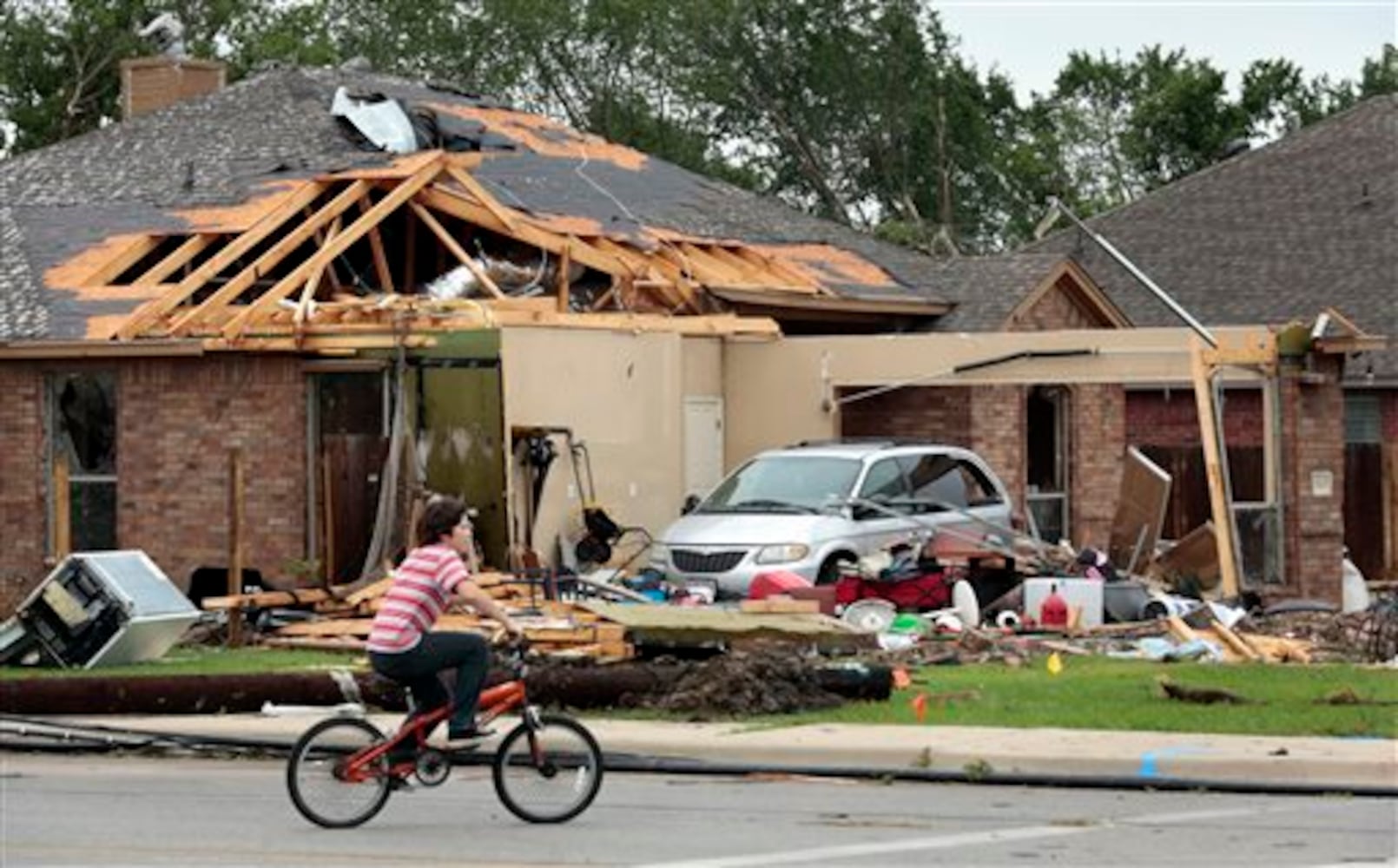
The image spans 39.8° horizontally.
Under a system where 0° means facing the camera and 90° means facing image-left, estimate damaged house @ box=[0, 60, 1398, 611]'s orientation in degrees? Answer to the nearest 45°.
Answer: approximately 0°

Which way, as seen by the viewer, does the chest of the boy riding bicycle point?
to the viewer's right

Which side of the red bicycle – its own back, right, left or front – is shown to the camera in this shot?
right

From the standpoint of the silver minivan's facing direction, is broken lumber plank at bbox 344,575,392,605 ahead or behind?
ahead

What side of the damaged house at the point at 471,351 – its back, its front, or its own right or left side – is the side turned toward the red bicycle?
front

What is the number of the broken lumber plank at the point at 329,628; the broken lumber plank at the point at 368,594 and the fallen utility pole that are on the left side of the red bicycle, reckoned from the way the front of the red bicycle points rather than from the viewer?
3

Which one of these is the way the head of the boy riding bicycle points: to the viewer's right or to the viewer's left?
to the viewer's right

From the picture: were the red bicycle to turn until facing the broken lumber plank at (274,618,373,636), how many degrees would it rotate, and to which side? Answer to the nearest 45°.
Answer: approximately 90° to its left

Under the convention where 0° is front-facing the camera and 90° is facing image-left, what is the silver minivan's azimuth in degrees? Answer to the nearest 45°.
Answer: approximately 45°

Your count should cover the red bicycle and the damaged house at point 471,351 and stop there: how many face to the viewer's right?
1

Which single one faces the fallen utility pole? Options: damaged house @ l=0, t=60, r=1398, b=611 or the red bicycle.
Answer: the damaged house

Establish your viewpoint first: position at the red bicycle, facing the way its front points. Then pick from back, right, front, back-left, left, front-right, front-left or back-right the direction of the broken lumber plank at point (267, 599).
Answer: left

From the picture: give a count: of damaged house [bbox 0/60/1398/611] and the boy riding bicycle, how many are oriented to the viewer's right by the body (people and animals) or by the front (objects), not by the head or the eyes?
1

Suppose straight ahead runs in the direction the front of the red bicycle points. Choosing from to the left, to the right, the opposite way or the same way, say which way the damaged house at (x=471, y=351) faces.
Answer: to the right
